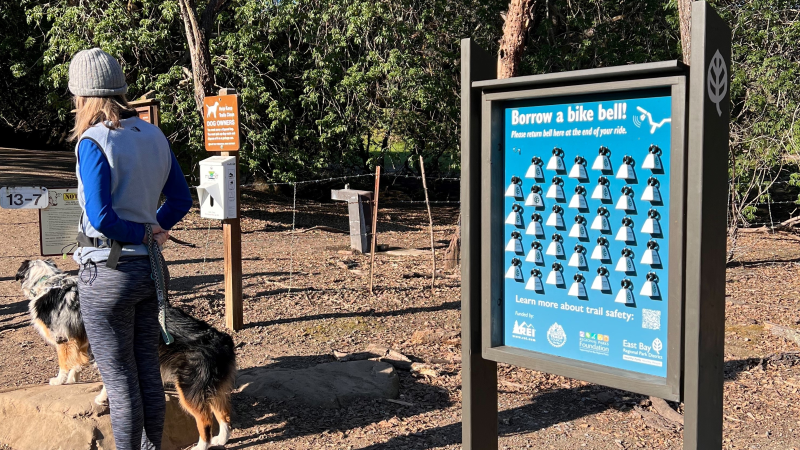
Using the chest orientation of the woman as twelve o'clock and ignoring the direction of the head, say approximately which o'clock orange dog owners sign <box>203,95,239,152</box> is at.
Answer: The orange dog owners sign is roughly at 2 o'clock from the woman.

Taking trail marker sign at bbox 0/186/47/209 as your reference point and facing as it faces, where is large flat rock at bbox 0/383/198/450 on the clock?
The large flat rock is roughly at 12 o'clock from the trail marker sign.

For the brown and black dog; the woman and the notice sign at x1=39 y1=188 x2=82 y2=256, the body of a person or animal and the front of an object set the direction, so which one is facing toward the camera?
the notice sign

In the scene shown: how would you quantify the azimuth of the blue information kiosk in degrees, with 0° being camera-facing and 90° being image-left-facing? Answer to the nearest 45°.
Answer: approximately 45°

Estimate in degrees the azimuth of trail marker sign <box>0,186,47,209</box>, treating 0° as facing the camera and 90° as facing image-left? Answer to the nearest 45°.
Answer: approximately 0°

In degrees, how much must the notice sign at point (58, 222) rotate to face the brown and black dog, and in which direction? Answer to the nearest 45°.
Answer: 0° — it already faces it

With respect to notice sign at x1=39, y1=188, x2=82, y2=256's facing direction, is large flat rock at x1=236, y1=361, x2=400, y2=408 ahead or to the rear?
ahead

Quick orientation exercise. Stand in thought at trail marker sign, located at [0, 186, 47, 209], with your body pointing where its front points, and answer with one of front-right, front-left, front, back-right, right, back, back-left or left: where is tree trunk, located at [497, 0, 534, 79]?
left

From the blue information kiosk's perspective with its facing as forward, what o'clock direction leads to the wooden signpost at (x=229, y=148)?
The wooden signpost is roughly at 3 o'clock from the blue information kiosk.

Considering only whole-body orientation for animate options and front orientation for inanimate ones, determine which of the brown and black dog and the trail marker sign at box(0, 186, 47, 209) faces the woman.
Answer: the trail marker sign

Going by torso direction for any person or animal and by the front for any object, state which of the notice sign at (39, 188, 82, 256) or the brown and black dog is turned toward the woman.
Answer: the notice sign

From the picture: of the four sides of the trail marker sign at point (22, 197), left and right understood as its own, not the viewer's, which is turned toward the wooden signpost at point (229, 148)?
left

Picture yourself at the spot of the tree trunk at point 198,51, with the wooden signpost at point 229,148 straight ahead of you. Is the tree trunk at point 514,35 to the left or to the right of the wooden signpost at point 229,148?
left
